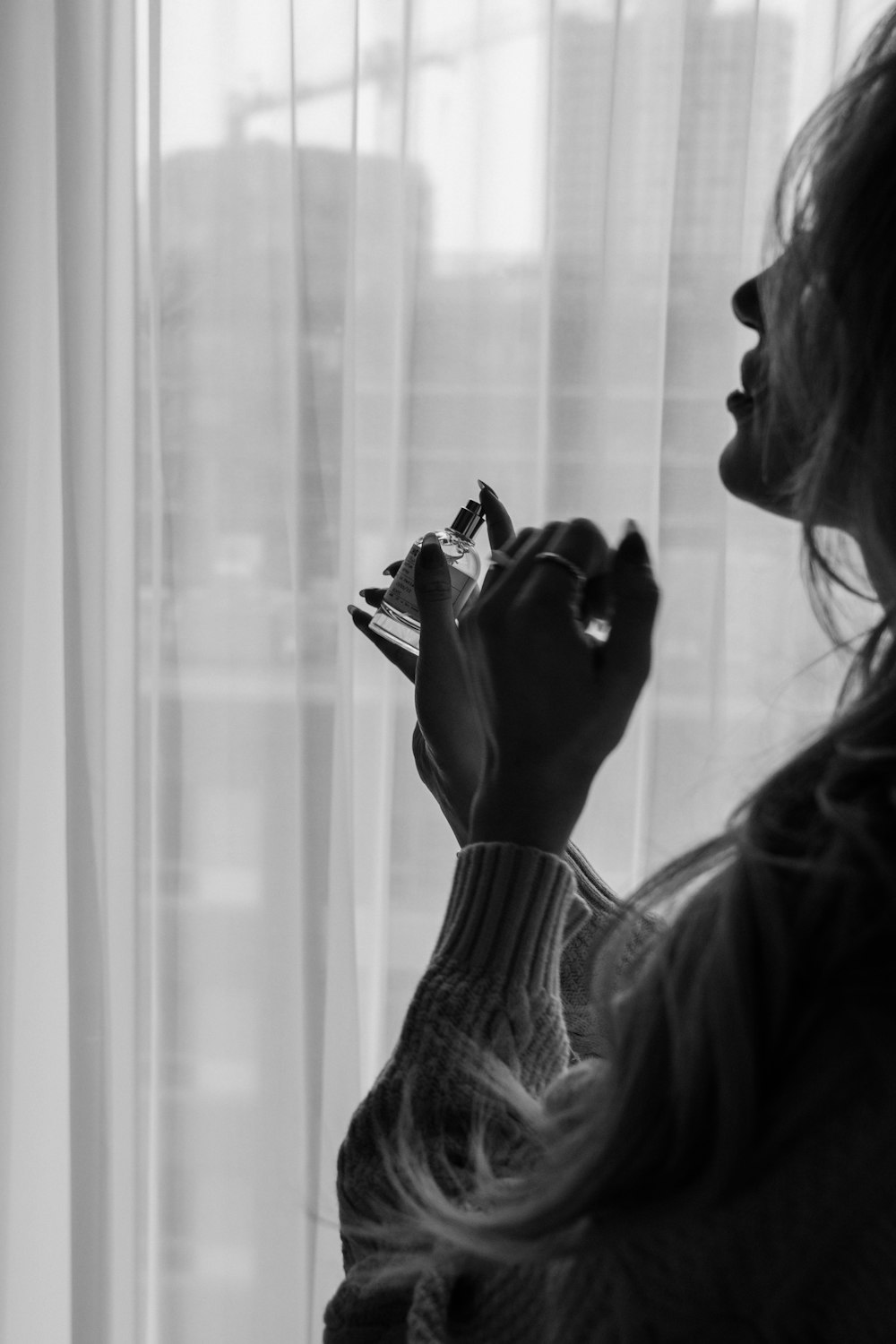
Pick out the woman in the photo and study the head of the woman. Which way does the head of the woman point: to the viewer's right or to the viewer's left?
to the viewer's left

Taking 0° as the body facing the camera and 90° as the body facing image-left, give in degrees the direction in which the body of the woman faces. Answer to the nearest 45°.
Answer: approximately 90°
